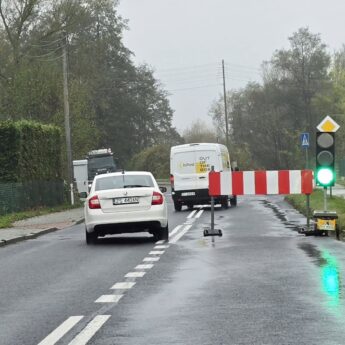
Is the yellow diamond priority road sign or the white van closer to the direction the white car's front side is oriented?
the white van

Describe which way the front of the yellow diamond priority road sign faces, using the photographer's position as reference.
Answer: facing the viewer

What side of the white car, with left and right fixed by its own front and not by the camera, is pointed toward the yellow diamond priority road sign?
right

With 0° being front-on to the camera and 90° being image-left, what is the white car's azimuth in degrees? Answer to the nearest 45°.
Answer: approximately 180°

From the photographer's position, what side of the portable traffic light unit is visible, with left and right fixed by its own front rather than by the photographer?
front

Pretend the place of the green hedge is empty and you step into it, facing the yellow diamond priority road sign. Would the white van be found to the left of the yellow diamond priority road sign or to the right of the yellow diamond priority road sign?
left

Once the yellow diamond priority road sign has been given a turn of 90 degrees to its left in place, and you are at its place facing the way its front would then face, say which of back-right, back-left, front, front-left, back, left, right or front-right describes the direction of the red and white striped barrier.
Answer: back

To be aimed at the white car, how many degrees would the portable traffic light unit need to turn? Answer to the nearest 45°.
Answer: approximately 90° to its right

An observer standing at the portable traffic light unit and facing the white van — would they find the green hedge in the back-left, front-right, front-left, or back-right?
front-left

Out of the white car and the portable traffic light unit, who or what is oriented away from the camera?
the white car
